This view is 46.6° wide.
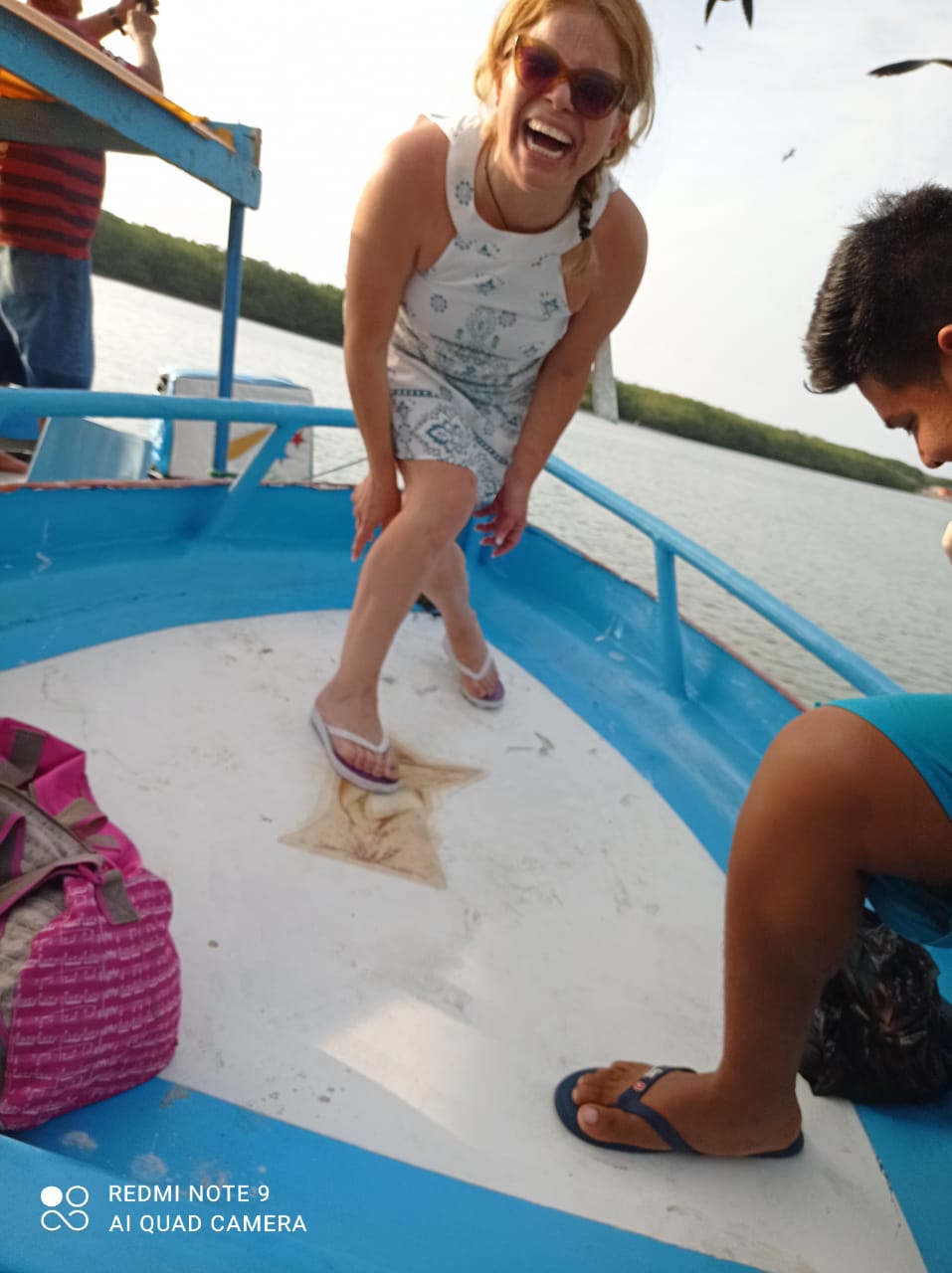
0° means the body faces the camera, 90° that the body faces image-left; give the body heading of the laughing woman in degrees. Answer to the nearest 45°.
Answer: approximately 0°

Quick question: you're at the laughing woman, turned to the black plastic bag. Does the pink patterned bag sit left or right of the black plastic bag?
right

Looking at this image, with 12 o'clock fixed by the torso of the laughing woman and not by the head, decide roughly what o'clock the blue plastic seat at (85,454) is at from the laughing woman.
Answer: The blue plastic seat is roughly at 4 o'clock from the laughing woman.

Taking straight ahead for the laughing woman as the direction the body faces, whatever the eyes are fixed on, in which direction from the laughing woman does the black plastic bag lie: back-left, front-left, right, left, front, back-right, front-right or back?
front-left

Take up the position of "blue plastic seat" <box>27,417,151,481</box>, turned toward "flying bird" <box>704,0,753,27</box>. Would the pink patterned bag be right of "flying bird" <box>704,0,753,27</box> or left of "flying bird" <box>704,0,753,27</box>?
right

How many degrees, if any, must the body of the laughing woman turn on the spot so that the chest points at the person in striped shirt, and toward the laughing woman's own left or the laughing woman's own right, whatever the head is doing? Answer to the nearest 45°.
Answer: approximately 135° to the laughing woman's own right
